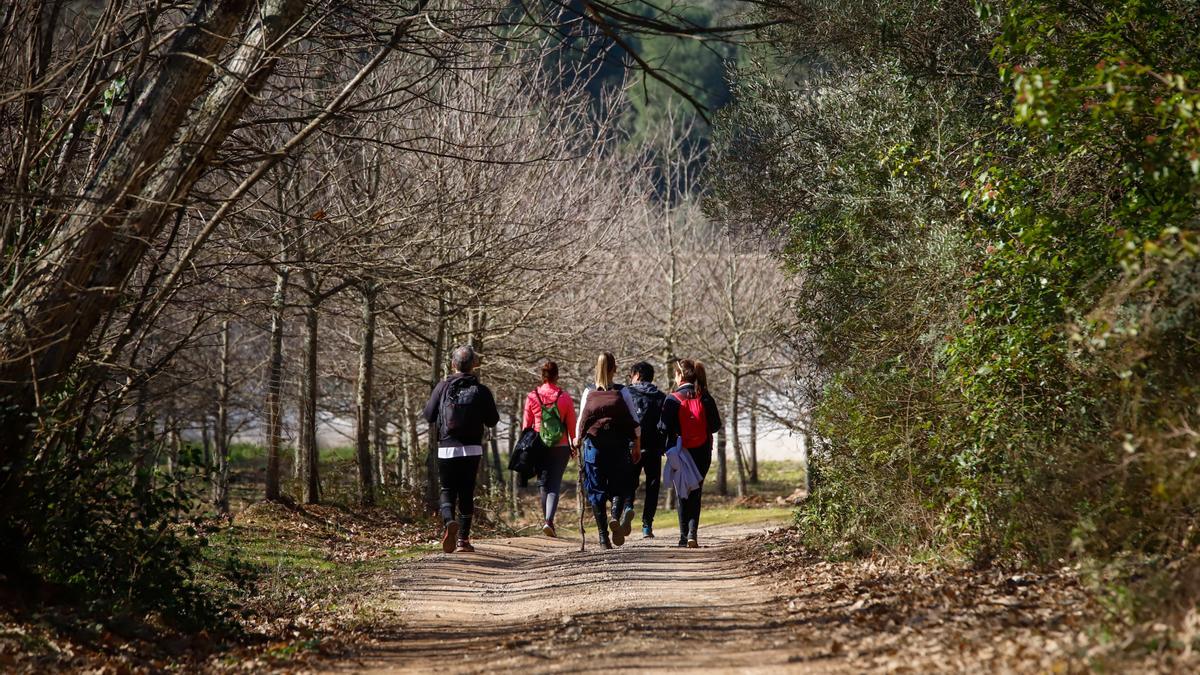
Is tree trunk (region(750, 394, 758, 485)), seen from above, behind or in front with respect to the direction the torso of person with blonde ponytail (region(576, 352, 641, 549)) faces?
in front

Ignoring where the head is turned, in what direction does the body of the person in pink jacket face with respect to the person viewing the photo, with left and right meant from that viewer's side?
facing away from the viewer

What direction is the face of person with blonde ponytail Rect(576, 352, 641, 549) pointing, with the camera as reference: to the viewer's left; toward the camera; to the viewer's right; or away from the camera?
away from the camera

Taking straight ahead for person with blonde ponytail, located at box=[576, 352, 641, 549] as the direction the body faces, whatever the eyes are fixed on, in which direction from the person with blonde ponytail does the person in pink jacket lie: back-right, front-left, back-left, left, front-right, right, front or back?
front-left

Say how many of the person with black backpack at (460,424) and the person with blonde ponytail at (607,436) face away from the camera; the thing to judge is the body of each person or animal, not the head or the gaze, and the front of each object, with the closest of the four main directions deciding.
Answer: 2

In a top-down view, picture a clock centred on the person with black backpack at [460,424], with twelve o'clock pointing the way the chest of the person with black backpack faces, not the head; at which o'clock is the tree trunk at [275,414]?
The tree trunk is roughly at 11 o'clock from the person with black backpack.

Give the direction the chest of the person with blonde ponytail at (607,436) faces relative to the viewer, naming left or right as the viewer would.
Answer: facing away from the viewer

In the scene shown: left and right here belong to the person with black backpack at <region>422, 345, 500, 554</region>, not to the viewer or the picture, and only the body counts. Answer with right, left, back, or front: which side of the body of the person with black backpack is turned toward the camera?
back

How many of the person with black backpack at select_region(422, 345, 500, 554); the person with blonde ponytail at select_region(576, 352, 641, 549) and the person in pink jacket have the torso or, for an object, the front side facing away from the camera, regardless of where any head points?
3
